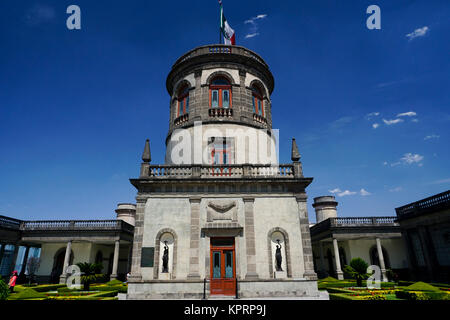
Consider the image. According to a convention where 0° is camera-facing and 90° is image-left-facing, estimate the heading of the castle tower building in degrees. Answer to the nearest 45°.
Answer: approximately 0°
